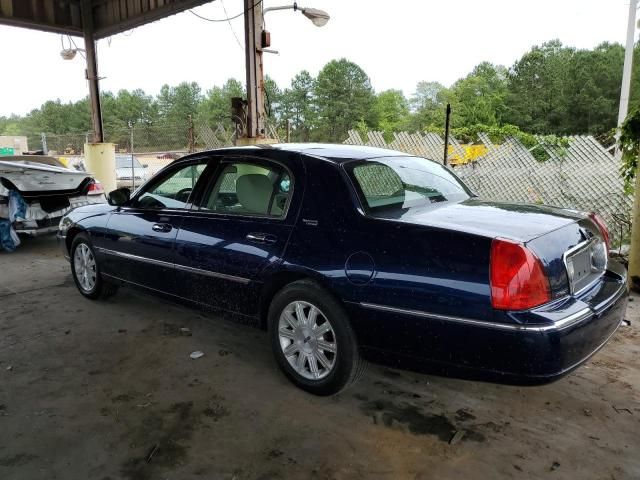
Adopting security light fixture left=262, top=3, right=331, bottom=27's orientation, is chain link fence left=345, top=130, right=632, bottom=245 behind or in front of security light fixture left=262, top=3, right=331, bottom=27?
in front

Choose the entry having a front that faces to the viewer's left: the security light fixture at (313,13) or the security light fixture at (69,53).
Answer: the security light fixture at (69,53)

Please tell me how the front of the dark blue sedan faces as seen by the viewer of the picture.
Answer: facing away from the viewer and to the left of the viewer

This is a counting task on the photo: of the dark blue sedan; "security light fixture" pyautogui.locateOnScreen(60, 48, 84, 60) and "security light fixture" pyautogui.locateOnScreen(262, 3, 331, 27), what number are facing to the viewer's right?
1

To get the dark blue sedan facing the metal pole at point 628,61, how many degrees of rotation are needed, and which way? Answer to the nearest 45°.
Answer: approximately 90° to its right

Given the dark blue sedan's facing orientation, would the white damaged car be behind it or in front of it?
in front

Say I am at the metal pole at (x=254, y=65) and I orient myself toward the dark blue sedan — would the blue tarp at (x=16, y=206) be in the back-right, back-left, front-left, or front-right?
front-right

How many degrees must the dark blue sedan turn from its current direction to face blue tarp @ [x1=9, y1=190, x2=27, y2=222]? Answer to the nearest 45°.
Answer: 0° — it already faces it

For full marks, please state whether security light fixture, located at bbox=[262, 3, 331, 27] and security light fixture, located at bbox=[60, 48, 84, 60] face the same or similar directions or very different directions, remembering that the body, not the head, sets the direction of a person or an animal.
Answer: very different directions

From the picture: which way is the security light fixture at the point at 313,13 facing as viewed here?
to the viewer's right

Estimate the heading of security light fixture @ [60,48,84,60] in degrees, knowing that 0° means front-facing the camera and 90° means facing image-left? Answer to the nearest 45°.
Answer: approximately 90°

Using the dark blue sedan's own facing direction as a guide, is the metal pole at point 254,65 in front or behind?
in front
